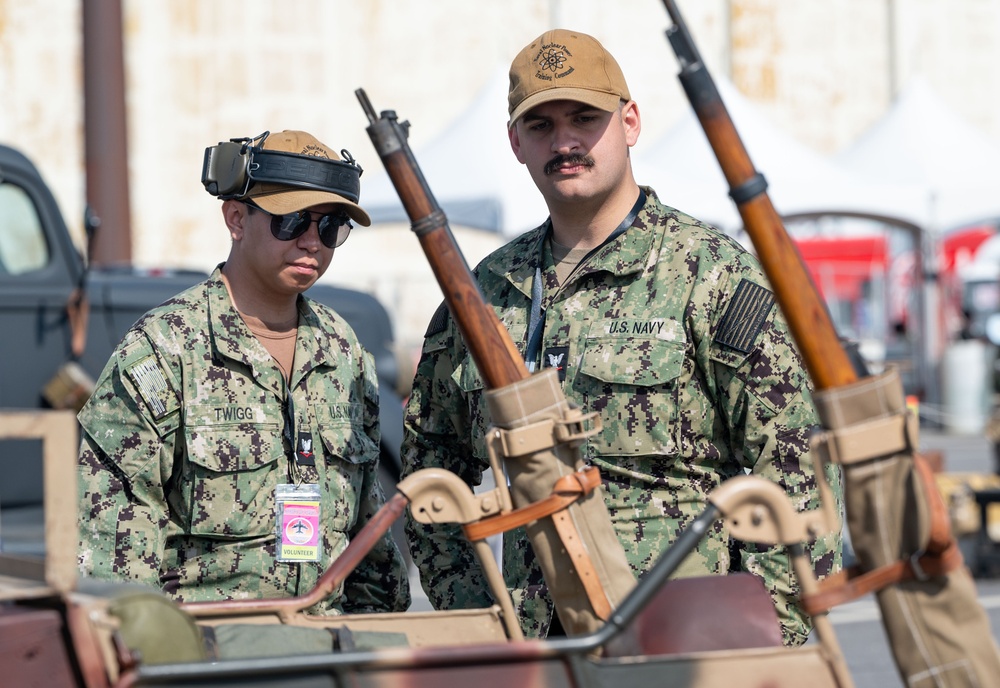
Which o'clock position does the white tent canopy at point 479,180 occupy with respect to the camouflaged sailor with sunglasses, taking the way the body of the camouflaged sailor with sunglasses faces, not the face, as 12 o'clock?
The white tent canopy is roughly at 8 o'clock from the camouflaged sailor with sunglasses.

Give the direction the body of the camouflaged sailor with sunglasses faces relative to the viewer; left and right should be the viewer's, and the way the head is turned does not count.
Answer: facing the viewer and to the right of the viewer

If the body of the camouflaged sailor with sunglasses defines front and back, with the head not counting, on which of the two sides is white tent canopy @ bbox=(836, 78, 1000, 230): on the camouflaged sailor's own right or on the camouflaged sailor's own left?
on the camouflaged sailor's own left
